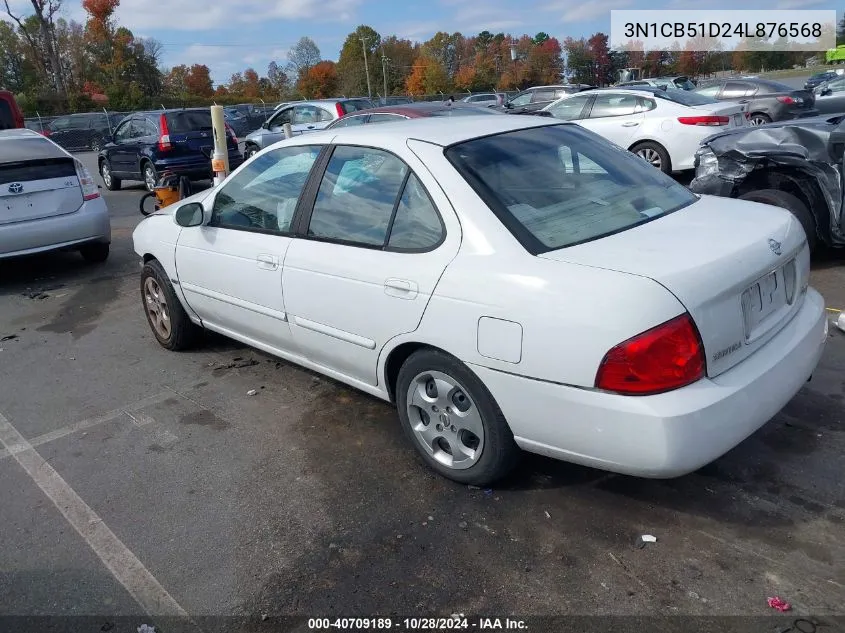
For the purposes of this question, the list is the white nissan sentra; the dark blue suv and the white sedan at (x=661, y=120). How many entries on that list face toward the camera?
0

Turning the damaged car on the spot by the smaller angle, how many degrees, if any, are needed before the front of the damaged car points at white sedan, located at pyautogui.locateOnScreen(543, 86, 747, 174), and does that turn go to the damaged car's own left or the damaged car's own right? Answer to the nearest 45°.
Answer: approximately 90° to the damaged car's own right

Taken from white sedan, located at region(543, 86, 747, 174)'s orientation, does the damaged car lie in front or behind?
behind

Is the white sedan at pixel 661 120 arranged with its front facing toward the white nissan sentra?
no

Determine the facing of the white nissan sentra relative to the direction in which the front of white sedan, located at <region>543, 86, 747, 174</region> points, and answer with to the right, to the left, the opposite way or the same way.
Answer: the same way

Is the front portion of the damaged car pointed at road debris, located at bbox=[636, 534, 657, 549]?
no

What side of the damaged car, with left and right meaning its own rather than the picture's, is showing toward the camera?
left

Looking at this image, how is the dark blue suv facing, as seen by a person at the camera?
facing away from the viewer and to the left of the viewer

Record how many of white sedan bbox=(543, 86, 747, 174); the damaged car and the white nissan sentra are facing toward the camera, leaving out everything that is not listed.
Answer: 0

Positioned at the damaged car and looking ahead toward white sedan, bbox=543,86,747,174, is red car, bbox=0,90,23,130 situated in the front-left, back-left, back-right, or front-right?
front-left

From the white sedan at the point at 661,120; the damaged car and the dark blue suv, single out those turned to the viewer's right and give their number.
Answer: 0

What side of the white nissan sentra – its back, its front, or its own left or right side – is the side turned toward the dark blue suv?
front

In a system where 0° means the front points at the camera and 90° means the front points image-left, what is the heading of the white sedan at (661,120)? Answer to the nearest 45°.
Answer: approximately 135°

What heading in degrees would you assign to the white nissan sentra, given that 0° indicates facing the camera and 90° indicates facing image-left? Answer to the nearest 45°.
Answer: approximately 135°

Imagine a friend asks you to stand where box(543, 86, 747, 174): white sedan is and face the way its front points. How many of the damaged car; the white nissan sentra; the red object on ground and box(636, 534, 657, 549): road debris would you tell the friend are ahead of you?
0
